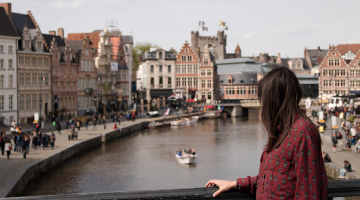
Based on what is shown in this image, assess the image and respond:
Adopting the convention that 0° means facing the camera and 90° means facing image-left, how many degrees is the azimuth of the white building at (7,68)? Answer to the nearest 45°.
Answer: approximately 315°

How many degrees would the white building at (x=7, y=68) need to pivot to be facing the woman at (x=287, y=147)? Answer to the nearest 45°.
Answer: approximately 45° to its right

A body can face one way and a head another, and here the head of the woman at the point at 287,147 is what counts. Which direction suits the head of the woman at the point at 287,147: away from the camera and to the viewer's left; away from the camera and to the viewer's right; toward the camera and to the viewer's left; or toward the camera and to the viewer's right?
away from the camera and to the viewer's left
